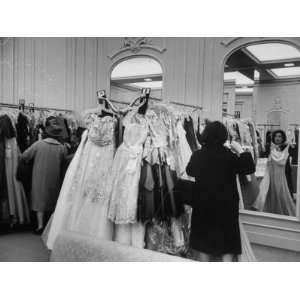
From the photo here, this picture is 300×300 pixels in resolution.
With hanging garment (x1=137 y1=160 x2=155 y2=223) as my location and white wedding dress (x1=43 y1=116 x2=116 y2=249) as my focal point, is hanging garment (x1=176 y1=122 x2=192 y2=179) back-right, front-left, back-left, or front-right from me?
back-right

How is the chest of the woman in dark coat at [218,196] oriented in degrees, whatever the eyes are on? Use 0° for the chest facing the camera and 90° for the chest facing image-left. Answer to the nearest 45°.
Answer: approximately 180°

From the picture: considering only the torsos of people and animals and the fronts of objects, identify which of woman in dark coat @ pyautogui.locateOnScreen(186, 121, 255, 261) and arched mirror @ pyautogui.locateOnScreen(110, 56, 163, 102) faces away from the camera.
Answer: the woman in dark coat

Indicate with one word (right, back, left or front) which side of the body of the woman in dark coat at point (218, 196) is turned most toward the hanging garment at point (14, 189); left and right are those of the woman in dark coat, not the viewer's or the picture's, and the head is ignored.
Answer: left

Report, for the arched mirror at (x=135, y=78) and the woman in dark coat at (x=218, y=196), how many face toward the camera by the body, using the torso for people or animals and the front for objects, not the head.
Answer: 1

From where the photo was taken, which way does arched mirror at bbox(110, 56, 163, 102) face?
toward the camera

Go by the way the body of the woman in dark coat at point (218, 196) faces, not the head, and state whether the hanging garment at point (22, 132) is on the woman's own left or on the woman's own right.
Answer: on the woman's own left

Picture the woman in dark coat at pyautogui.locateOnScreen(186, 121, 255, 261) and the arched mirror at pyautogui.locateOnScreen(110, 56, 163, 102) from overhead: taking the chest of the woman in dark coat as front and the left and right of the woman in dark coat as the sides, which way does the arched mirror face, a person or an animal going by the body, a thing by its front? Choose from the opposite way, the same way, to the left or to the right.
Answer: the opposite way
